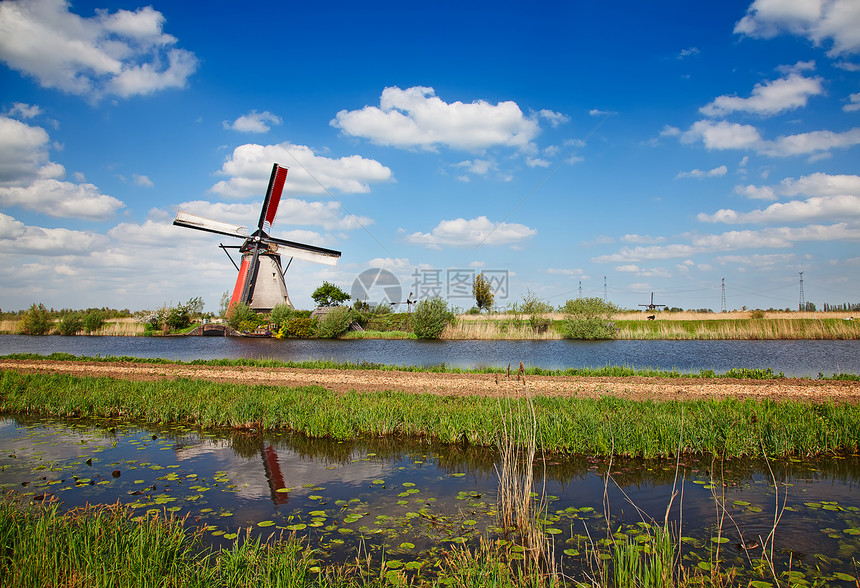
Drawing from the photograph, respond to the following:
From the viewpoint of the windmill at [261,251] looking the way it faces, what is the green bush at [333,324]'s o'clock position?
The green bush is roughly at 10 o'clock from the windmill.

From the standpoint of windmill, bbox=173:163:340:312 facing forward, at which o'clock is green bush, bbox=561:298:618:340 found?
The green bush is roughly at 10 o'clock from the windmill.

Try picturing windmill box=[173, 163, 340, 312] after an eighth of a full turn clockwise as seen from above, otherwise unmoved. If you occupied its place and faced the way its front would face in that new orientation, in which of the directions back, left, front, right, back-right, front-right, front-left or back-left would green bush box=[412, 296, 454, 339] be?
left

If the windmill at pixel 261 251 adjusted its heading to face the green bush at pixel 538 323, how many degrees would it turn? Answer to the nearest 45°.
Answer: approximately 45° to its left

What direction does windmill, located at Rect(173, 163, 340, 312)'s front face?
toward the camera
